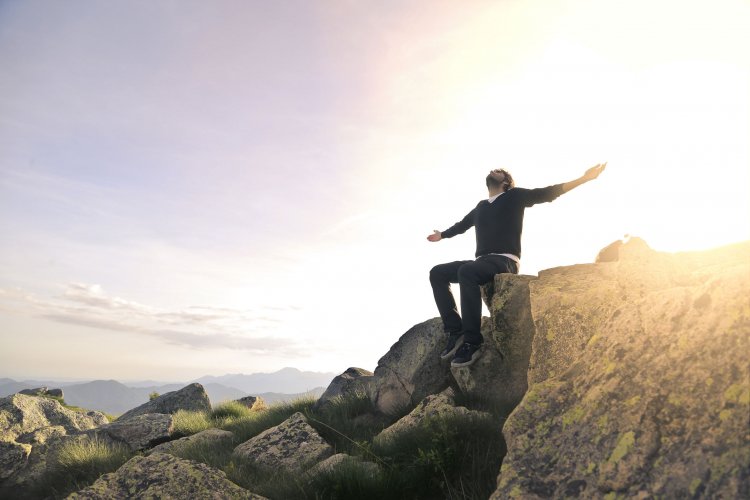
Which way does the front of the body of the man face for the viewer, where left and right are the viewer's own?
facing the viewer and to the left of the viewer

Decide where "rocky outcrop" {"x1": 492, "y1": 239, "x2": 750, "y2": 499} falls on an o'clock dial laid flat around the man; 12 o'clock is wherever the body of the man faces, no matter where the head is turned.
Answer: The rocky outcrop is roughly at 10 o'clock from the man.

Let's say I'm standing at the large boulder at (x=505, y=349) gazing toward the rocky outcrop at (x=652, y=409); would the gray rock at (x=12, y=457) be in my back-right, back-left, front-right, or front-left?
back-right

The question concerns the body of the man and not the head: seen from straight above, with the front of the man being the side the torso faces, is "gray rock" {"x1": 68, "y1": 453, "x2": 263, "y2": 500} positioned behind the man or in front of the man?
in front

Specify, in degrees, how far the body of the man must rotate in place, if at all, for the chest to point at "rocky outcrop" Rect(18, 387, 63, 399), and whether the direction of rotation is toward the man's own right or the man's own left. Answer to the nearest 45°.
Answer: approximately 90° to the man's own right

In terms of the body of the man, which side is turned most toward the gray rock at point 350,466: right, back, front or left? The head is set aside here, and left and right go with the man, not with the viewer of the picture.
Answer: front

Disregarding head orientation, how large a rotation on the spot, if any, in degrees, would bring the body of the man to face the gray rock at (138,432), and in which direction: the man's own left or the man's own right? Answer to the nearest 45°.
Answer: approximately 45° to the man's own right
